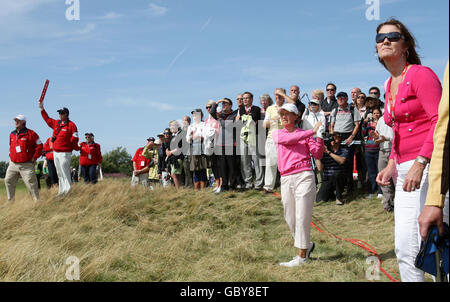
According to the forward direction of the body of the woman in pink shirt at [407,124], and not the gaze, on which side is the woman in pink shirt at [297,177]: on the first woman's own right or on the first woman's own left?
on the first woman's own right

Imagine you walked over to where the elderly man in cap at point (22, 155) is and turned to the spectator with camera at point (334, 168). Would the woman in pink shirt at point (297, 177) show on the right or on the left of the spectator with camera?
right

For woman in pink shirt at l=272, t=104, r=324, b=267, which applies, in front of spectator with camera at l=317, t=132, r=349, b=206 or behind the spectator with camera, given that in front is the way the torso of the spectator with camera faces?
in front

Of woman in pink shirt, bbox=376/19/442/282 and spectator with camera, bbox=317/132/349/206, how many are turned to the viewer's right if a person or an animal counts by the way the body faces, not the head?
0

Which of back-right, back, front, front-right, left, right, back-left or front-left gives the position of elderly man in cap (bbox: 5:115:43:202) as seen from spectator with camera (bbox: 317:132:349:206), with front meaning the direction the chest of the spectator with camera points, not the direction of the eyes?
front-right

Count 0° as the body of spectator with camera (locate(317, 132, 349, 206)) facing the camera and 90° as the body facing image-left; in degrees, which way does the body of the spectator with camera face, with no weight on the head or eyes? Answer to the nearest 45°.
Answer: approximately 45°

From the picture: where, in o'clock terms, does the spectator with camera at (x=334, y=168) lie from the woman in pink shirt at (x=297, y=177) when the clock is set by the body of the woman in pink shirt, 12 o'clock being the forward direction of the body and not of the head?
The spectator with camera is roughly at 5 o'clock from the woman in pink shirt.

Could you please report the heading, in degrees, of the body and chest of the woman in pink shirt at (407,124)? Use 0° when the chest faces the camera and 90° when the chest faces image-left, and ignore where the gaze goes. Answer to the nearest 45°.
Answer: approximately 45°

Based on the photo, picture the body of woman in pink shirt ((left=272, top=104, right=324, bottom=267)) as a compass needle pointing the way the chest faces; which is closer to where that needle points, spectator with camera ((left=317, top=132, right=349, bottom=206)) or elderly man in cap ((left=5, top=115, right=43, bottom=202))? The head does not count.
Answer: the elderly man in cap

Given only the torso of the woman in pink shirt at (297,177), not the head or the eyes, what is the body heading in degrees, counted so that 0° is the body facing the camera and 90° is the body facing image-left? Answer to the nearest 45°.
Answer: approximately 45°

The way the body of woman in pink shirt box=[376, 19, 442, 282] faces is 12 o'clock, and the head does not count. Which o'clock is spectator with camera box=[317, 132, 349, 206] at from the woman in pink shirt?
The spectator with camera is roughly at 4 o'clock from the woman in pink shirt.

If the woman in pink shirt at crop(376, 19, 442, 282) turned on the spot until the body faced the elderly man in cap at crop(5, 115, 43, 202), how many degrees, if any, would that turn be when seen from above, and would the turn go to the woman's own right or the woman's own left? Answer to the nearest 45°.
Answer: approximately 90° to the woman's own right
